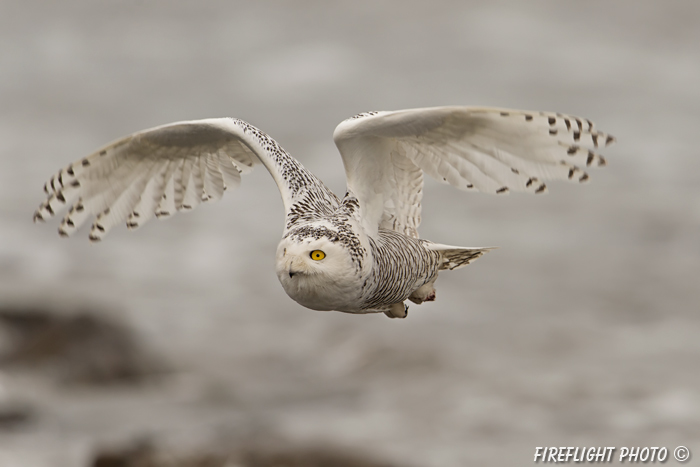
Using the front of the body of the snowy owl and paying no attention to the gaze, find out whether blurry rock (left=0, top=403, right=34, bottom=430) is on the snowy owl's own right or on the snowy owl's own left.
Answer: on the snowy owl's own right

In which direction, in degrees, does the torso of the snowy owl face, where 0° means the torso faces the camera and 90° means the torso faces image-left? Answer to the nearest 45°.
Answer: approximately 45°
